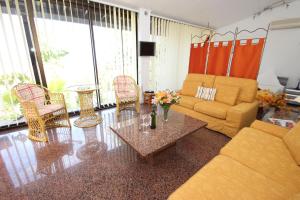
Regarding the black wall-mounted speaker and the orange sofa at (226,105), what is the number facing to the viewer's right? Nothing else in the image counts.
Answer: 0

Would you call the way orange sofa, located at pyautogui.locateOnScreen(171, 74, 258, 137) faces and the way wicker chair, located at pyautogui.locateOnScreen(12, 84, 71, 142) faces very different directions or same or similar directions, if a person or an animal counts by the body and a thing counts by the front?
very different directions

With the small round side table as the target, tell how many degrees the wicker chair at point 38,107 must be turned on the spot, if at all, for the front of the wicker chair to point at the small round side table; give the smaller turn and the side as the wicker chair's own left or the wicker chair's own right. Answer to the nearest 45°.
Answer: approximately 45° to the wicker chair's own left

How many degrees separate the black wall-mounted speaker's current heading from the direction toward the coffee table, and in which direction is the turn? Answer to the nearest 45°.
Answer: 0° — it already faces it

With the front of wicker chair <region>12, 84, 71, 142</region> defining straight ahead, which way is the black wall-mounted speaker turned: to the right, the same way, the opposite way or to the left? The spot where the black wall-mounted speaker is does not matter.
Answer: to the right

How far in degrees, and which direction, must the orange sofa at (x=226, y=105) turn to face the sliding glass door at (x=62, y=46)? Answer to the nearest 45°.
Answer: approximately 45° to its right

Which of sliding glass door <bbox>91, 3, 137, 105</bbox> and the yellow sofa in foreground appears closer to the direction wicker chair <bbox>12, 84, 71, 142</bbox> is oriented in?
the yellow sofa in foreground

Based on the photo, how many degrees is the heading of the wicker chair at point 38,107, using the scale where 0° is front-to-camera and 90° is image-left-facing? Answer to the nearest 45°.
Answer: approximately 315°

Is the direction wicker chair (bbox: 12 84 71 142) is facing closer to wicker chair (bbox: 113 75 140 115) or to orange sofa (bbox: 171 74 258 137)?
the orange sofa

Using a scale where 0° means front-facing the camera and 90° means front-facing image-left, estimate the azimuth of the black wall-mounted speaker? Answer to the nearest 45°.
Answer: approximately 0°

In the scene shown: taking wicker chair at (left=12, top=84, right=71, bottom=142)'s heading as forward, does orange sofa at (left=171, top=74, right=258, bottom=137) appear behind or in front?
in front

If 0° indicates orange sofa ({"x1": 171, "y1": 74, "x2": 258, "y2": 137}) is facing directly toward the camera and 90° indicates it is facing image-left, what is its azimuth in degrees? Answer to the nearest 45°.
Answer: approximately 45°
